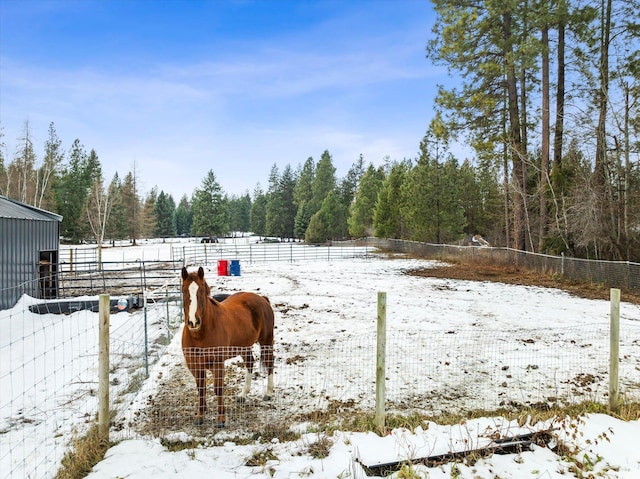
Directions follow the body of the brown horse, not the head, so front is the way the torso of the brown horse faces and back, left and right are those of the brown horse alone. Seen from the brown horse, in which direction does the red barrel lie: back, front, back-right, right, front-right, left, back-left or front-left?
back-right

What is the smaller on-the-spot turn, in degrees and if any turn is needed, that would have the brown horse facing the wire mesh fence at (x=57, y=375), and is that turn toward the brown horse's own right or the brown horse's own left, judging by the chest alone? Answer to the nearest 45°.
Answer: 0° — it already faces it

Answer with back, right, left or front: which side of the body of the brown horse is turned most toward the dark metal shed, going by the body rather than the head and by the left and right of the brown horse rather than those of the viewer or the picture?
right

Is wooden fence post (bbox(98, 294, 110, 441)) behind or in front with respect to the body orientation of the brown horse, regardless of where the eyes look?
in front

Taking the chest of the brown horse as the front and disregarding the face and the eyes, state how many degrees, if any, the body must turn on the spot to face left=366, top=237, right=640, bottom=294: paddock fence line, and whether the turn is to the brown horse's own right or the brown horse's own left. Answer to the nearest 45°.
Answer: approximately 180°

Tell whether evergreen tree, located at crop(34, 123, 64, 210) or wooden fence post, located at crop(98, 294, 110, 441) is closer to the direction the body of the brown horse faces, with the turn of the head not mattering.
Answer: the wooden fence post

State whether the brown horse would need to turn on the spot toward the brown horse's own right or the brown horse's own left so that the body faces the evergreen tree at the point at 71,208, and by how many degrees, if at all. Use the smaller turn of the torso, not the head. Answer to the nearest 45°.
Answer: approximately 135° to the brown horse's own right

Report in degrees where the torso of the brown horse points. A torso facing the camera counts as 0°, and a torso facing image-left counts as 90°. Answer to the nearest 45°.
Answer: approximately 45°
